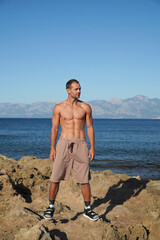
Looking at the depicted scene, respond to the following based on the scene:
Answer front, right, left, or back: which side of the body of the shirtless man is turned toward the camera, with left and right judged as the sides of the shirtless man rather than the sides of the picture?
front
